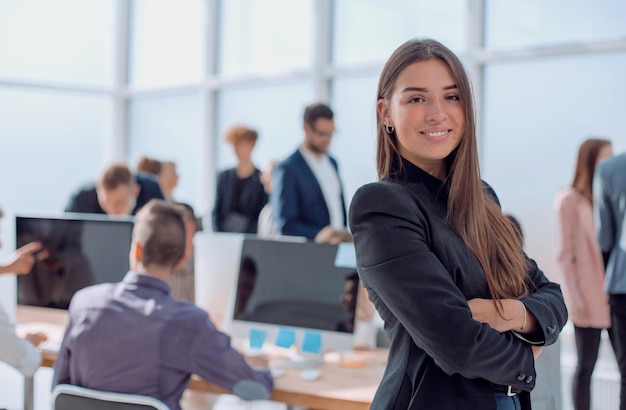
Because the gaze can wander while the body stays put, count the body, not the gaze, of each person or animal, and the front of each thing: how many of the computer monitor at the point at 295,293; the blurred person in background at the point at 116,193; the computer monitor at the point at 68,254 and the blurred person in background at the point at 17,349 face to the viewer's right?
1

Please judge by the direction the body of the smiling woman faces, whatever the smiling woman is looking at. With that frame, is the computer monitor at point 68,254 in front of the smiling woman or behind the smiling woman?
behind

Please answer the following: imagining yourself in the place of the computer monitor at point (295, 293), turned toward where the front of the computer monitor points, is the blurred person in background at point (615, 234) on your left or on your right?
on your left

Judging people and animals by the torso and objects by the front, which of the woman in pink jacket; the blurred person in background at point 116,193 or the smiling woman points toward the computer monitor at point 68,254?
the blurred person in background

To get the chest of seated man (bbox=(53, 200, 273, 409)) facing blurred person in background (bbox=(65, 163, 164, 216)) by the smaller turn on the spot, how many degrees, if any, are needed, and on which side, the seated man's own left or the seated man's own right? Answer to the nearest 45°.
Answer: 0° — they already face them

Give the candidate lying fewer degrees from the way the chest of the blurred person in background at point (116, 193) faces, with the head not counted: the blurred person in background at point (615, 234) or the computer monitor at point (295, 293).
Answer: the computer monitor

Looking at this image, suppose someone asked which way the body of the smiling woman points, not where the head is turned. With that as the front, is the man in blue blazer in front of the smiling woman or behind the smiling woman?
behind

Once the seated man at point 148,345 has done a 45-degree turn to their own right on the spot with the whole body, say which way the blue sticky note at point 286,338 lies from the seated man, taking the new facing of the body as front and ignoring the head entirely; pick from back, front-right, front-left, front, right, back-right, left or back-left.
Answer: front

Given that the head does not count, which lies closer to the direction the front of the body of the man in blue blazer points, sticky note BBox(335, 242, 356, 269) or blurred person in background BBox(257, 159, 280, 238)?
the sticky note

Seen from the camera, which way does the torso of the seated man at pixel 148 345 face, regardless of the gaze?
away from the camera

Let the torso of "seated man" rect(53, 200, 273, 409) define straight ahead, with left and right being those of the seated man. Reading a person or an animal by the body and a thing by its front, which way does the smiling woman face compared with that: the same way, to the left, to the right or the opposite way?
the opposite way

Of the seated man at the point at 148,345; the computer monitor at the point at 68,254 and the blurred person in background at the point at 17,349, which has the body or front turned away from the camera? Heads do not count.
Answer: the seated man

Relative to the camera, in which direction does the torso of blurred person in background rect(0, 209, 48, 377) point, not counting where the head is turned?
to the viewer's right

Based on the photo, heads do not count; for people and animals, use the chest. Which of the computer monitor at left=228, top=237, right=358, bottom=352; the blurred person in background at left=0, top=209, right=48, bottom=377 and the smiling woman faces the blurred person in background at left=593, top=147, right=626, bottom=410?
the blurred person in background at left=0, top=209, right=48, bottom=377
